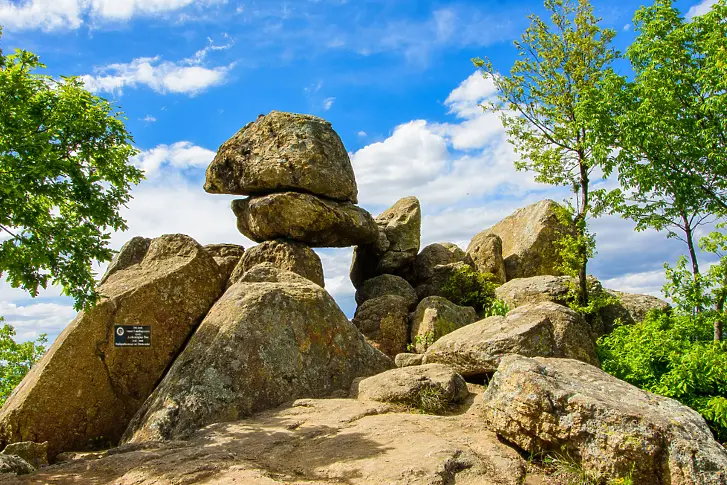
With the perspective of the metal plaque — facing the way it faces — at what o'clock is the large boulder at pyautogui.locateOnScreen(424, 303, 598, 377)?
The large boulder is roughly at 10 o'clock from the metal plaque.

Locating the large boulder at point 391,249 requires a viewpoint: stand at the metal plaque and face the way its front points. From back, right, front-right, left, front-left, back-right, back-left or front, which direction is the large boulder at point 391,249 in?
back-left

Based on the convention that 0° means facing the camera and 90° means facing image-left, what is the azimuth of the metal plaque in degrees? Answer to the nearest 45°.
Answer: approximately 0°

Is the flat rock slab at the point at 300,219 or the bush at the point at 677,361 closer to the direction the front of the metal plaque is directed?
the bush

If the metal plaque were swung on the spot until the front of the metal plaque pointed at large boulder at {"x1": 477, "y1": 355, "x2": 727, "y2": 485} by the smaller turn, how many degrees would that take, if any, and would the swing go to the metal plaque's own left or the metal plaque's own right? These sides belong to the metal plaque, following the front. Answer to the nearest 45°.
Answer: approximately 45° to the metal plaque's own left

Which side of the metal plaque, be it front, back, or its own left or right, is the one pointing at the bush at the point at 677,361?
left

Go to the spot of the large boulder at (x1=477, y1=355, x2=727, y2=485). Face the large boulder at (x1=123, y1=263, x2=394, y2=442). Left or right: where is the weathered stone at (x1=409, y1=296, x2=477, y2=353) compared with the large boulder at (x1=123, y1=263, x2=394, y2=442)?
right

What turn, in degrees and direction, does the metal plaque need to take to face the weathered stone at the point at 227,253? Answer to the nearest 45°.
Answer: approximately 135° to its left

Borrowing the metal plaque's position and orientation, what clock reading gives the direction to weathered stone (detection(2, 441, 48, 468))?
The weathered stone is roughly at 1 o'clock from the metal plaque.

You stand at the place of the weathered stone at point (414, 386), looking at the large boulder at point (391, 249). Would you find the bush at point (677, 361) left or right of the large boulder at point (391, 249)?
right

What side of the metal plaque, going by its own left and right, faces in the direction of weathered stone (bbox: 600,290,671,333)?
left

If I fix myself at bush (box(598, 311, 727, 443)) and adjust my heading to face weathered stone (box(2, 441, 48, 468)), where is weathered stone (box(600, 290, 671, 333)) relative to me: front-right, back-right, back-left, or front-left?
back-right
